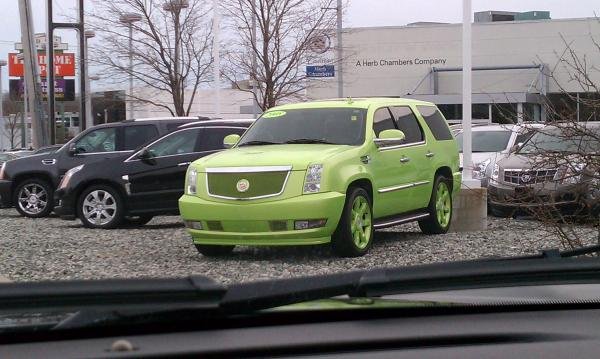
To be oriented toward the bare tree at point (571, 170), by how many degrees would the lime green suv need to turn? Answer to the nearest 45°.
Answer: approximately 90° to its left

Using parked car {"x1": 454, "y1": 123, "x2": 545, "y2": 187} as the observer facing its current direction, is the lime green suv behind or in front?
in front

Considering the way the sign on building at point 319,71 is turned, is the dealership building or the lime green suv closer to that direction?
the lime green suv

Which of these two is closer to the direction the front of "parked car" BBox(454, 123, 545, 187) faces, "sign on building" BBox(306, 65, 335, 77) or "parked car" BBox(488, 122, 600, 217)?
the parked car

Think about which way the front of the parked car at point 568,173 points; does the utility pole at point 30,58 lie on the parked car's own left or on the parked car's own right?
on the parked car's own right

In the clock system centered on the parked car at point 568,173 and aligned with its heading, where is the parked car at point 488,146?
the parked car at point 488,146 is roughly at 4 o'clock from the parked car at point 568,173.

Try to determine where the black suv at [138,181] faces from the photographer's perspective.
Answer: facing to the left of the viewer

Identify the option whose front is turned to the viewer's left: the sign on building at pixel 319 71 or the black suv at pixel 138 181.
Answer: the black suv

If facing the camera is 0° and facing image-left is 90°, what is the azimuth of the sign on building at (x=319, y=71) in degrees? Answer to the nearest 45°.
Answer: approximately 0°

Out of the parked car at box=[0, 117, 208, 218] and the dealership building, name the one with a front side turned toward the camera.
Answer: the dealership building

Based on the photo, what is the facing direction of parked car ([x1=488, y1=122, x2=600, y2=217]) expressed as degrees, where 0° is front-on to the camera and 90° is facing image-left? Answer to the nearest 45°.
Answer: approximately 45°

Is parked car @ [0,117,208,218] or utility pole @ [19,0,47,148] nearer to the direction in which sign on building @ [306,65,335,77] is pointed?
the parked car

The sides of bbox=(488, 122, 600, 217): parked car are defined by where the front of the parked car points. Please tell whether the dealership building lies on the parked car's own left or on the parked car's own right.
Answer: on the parked car's own right

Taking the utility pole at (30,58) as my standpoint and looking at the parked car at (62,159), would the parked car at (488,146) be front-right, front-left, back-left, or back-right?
front-left

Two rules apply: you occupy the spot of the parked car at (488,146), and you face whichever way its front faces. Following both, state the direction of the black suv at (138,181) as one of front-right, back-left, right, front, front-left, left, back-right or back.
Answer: front

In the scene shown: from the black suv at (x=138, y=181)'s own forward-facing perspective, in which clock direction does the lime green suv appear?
The lime green suv is roughly at 8 o'clock from the black suv.

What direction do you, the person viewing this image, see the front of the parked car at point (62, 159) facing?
facing to the left of the viewer

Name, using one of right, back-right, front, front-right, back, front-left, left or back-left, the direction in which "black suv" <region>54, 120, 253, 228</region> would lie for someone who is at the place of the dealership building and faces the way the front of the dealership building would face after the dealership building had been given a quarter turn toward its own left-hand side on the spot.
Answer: right

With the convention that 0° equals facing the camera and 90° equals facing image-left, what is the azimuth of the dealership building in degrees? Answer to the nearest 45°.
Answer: approximately 0°

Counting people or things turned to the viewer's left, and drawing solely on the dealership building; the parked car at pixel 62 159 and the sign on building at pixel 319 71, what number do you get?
1
